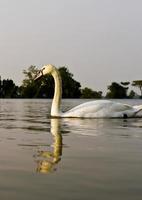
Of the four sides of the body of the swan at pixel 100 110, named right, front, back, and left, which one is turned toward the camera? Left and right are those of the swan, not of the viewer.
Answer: left
